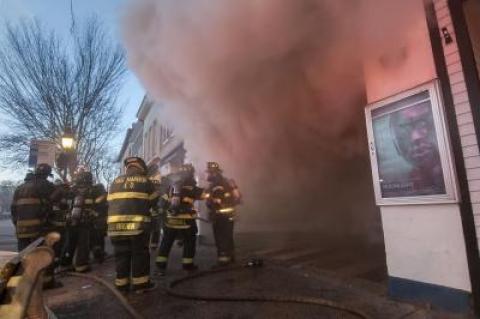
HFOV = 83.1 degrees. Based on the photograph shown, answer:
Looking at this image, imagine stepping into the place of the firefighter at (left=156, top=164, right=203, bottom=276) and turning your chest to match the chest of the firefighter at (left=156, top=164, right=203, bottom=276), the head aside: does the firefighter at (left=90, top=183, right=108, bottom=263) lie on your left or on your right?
on your left

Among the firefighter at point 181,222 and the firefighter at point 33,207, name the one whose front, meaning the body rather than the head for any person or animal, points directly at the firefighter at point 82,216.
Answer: the firefighter at point 33,207

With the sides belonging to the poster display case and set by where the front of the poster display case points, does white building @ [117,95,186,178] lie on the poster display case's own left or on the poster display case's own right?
on the poster display case's own right

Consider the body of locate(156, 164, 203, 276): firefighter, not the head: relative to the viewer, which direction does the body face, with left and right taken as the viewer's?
facing away from the viewer and to the right of the viewer

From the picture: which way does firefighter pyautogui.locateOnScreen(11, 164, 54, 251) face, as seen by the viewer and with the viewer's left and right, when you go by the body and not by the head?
facing away from the viewer and to the right of the viewer

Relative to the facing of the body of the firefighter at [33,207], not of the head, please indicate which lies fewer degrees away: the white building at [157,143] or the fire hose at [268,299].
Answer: the white building

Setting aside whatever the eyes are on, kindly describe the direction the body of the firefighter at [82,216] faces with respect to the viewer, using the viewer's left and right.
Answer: facing away from the viewer and to the right of the viewer

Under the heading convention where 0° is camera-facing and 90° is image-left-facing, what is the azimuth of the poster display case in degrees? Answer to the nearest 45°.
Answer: approximately 45°
